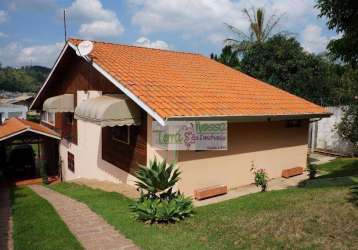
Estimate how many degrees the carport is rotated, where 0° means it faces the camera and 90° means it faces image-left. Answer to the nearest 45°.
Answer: approximately 0°

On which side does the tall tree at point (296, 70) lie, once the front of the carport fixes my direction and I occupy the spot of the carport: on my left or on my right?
on my left

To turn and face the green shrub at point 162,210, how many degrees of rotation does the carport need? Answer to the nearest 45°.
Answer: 0° — it already faces it

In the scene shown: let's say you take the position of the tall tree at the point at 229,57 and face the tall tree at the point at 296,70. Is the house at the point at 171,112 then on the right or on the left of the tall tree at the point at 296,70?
right
